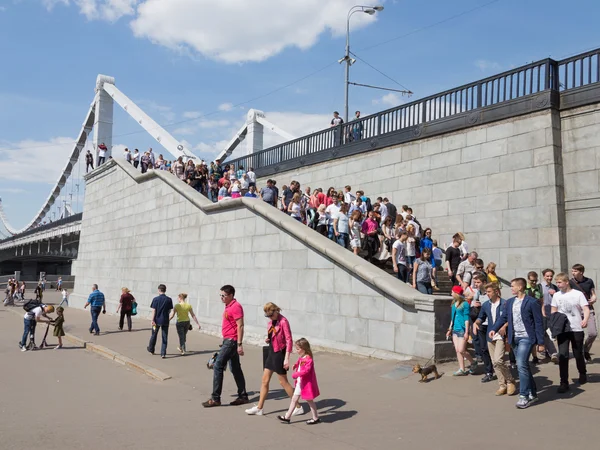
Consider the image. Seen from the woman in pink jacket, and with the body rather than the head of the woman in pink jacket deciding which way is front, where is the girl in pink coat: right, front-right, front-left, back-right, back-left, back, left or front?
left

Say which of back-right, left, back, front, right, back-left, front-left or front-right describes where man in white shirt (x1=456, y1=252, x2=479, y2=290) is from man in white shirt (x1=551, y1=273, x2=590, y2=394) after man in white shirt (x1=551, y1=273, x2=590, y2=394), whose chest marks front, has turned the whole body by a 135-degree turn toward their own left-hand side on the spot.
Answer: back-left

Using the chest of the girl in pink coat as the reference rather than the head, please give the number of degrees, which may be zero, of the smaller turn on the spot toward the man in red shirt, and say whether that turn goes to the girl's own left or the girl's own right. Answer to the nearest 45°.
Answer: approximately 45° to the girl's own right

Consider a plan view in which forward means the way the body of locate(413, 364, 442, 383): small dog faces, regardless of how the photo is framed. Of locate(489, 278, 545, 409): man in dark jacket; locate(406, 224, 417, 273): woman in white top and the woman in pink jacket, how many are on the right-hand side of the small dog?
1

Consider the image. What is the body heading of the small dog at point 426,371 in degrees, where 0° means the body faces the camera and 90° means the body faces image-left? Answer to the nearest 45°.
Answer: approximately 90°

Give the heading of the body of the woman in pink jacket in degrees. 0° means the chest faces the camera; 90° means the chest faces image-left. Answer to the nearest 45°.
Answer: approximately 45°

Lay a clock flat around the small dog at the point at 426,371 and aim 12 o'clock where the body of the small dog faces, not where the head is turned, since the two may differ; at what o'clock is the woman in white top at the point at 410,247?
The woman in white top is roughly at 3 o'clock from the small dog.

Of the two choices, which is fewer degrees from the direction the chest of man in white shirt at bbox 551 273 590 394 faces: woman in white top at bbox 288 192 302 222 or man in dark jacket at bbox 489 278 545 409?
the man in dark jacket

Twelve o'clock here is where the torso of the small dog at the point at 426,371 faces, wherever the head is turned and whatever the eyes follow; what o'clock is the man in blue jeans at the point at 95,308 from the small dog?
The man in blue jeans is roughly at 1 o'clock from the small dog.
